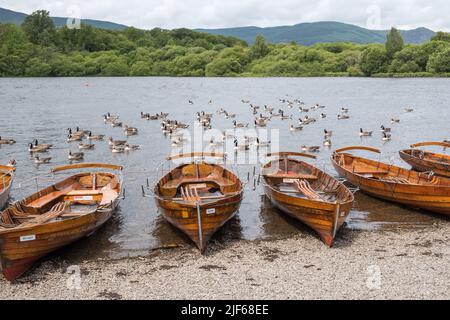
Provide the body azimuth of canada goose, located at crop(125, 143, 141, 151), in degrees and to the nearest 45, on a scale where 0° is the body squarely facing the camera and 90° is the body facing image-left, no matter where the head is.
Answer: approximately 90°

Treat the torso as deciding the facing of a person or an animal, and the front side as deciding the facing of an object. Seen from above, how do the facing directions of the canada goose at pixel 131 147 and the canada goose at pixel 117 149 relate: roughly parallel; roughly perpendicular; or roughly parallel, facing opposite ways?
roughly parallel

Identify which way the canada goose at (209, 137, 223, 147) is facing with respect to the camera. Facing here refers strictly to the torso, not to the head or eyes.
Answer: to the viewer's left

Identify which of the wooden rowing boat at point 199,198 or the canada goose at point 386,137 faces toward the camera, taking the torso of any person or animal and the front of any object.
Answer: the wooden rowing boat

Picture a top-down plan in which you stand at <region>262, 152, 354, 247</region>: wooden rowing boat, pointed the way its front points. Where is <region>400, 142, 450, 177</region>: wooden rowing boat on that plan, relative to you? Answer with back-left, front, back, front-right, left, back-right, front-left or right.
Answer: left

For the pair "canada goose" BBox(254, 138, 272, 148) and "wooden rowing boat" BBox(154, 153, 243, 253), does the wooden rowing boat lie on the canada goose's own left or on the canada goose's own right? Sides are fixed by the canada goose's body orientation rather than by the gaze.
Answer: on the canada goose's own left

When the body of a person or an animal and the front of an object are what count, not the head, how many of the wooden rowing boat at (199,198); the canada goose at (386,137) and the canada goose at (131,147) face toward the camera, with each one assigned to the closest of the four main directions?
1

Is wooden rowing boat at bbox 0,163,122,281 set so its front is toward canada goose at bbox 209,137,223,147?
no

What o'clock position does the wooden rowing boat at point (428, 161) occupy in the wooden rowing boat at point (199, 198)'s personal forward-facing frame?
the wooden rowing boat at point (428, 161) is roughly at 8 o'clock from the wooden rowing boat at point (199, 198).

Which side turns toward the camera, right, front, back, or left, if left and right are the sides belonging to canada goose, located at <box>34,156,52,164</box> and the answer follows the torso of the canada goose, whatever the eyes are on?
left

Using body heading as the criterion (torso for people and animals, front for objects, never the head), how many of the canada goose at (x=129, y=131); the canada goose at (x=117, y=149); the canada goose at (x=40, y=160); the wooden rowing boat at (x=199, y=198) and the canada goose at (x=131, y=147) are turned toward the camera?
1

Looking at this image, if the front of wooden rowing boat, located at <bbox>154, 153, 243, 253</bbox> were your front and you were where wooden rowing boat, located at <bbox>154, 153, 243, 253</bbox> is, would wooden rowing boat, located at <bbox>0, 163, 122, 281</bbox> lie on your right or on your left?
on your right

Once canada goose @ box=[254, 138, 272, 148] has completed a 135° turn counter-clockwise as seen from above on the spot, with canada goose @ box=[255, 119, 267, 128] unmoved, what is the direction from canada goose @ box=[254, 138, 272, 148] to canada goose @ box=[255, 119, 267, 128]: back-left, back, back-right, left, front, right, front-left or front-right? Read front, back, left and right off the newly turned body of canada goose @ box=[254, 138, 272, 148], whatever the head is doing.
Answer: back-left

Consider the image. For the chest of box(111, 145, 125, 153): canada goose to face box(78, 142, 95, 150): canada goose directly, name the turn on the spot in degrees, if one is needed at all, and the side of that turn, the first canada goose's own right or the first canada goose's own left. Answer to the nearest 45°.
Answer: approximately 45° to the first canada goose's own right

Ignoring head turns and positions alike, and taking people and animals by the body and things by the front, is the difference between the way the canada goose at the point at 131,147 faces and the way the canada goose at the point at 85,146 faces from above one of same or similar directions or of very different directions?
same or similar directions

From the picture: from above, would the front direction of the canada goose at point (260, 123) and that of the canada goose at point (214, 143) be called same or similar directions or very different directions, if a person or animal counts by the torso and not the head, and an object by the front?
same or similar directions
